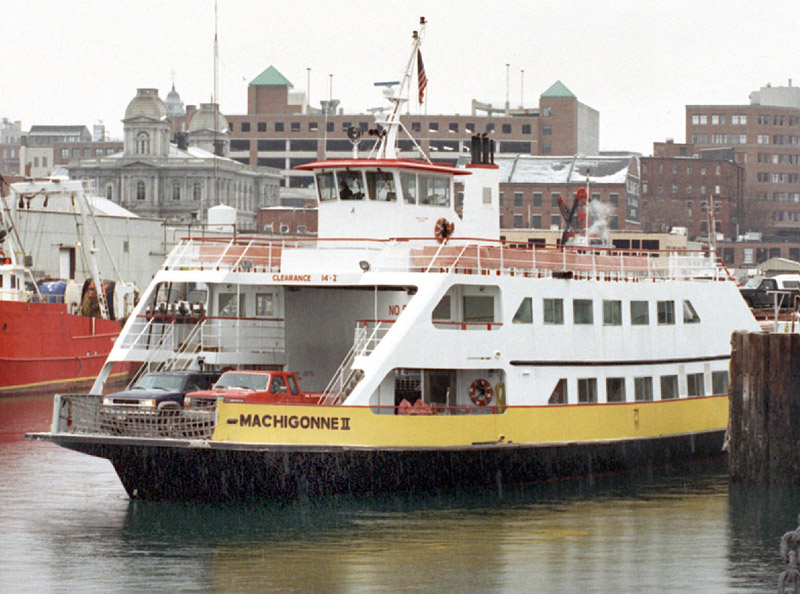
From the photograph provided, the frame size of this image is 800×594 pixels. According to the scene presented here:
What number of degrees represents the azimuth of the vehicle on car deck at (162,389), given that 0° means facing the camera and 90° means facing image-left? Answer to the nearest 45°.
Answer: approximately 45°

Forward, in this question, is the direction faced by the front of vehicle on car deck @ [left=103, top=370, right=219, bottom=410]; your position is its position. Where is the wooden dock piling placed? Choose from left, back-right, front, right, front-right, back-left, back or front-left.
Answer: back-left

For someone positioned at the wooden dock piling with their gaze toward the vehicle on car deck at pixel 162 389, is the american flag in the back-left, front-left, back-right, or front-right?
front-right

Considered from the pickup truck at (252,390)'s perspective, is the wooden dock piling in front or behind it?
behind

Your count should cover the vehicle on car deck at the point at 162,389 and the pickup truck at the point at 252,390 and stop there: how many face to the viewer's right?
0

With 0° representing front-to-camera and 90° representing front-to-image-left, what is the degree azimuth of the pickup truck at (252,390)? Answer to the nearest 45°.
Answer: approximately 45°

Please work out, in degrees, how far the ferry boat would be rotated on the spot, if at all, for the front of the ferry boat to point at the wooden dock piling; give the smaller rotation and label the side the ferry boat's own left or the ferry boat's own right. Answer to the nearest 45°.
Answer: approximately 135° to the ferry boat's own left

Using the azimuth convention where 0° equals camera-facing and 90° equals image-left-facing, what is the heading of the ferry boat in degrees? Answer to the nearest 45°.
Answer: approximately 45°
